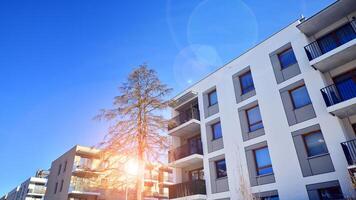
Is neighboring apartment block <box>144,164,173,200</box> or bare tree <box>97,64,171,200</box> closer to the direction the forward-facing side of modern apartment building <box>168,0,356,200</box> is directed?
the bare tree

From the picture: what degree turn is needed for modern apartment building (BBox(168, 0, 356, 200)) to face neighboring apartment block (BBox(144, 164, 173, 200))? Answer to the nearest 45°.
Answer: approximately 90° to its right

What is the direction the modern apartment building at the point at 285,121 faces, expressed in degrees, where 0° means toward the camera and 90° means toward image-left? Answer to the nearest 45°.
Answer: approximately 45°

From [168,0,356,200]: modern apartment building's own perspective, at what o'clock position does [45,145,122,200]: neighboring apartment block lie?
The neighboring apartment block is roughly at 2 o'clock from the modern apartment building.
